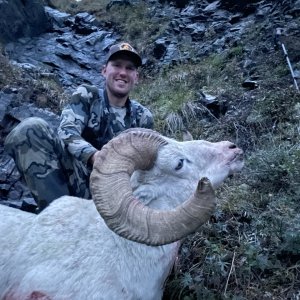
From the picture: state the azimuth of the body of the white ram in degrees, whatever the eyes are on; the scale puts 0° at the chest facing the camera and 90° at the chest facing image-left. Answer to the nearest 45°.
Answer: approximately 270°

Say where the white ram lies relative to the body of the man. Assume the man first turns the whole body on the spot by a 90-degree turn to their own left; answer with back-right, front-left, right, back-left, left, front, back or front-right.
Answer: right
